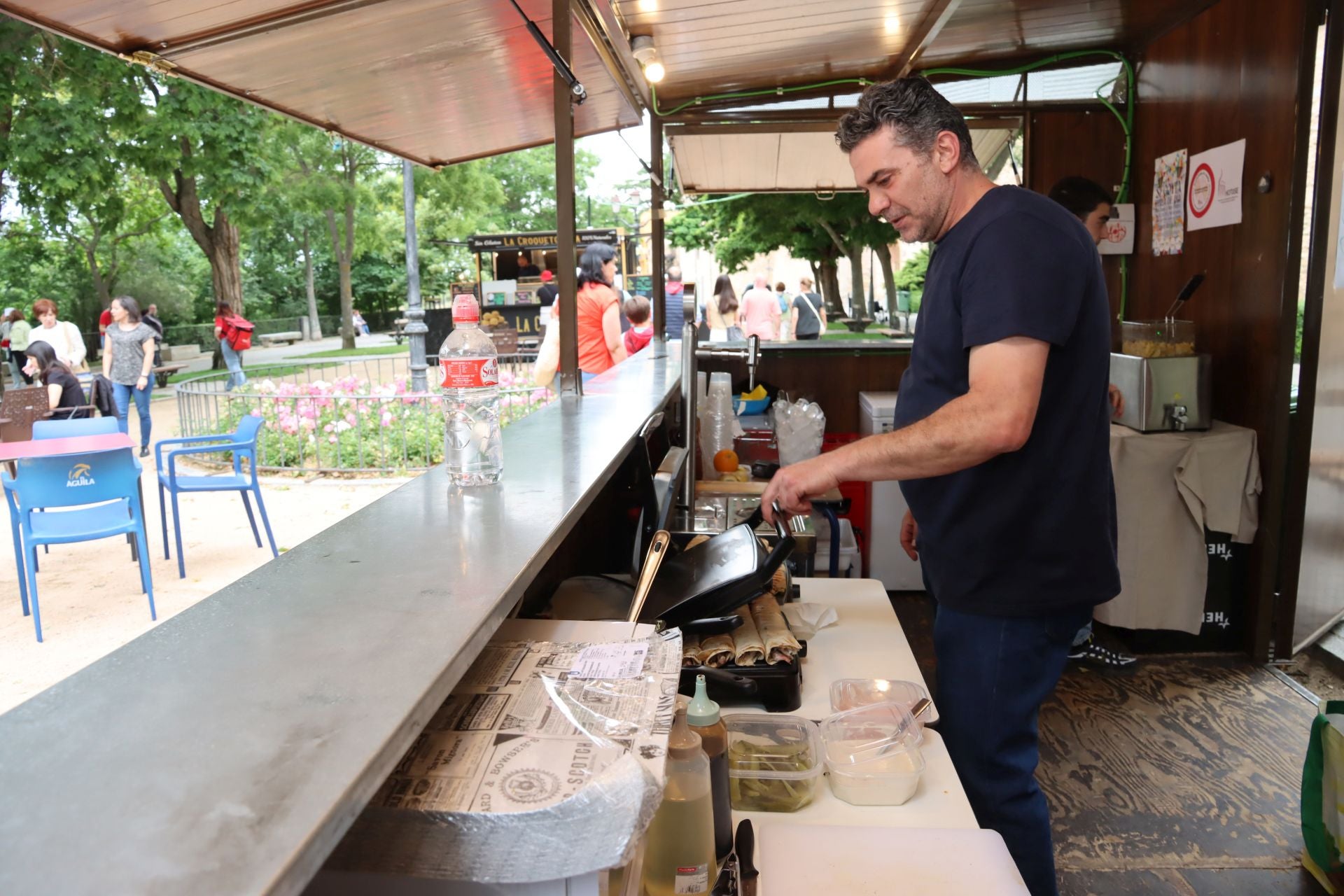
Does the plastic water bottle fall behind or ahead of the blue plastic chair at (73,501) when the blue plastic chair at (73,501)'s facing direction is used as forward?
behind

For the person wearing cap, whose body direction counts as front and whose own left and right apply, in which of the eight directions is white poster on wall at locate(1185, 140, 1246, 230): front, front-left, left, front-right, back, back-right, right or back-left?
back

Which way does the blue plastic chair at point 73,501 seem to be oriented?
away from the camera

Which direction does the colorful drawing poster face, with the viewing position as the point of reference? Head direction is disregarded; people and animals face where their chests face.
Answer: facing the viewer and to the left of the viewer

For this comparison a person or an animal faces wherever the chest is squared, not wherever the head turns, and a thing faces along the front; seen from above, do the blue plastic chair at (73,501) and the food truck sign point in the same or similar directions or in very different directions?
very different directions

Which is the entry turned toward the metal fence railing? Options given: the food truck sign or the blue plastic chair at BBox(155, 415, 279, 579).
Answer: the food truck sign

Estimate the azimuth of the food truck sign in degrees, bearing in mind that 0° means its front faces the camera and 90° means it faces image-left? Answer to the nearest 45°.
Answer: approximately 0°

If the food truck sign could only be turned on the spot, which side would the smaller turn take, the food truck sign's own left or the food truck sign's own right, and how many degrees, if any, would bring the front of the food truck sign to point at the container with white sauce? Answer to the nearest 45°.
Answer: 0° — it already faces it

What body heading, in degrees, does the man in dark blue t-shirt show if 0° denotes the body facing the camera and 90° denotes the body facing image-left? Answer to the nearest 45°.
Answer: approximately 90°

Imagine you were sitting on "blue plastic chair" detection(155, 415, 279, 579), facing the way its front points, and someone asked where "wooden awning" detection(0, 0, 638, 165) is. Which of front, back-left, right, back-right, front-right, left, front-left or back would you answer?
left

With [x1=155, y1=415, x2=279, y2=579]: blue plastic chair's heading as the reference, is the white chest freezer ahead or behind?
behind

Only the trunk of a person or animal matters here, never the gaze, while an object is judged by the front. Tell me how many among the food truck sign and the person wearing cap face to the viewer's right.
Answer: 0
